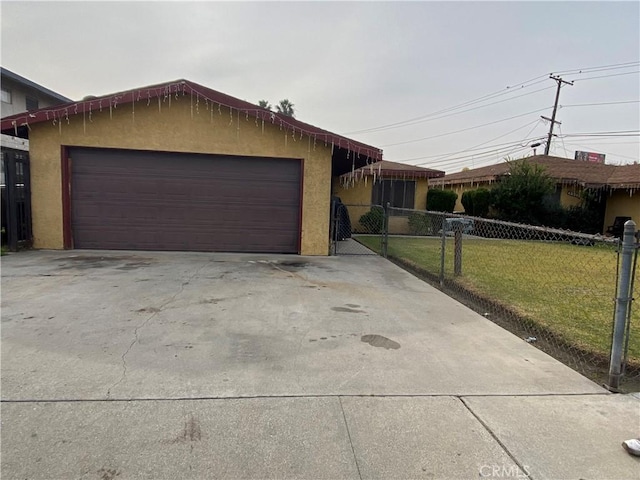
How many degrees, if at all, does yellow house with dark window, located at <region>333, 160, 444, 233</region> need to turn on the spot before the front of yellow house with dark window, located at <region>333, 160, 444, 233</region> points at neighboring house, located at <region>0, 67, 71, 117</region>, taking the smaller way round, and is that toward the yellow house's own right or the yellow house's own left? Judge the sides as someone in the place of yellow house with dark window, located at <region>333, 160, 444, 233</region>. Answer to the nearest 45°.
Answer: approximately 90° to the yellow house's own right

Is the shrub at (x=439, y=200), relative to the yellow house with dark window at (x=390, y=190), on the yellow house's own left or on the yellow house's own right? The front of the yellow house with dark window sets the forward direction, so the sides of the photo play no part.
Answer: on the yellow house's own left

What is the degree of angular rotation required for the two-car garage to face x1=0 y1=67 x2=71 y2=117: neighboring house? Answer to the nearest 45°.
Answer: approximately 135° to its right

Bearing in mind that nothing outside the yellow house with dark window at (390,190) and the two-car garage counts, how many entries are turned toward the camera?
2

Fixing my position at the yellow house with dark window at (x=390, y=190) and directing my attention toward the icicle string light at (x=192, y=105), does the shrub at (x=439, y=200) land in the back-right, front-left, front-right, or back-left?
back-left

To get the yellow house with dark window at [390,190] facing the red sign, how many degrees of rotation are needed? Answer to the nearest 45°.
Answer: approximately 135° to its left

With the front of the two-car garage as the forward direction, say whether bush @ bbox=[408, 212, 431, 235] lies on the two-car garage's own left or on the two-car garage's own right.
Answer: on the two-car garage's own left

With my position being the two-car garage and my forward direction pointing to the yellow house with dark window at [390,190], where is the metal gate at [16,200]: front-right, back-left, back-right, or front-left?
back-left

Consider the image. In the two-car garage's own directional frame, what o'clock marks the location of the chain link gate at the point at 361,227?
The chain link gate is roughly at 10 o'clock from the two-car garage.

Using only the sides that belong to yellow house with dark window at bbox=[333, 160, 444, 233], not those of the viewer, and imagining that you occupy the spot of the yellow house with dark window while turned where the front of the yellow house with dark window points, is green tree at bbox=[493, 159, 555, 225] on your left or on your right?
on your left

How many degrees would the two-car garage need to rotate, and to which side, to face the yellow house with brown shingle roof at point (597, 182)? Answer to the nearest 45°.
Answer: approximately 90° to its left

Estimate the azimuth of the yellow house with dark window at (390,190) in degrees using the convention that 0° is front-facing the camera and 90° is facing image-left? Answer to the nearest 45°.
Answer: approximately 0°

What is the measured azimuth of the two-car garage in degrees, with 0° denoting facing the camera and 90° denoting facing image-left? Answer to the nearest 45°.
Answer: approximately 0°
